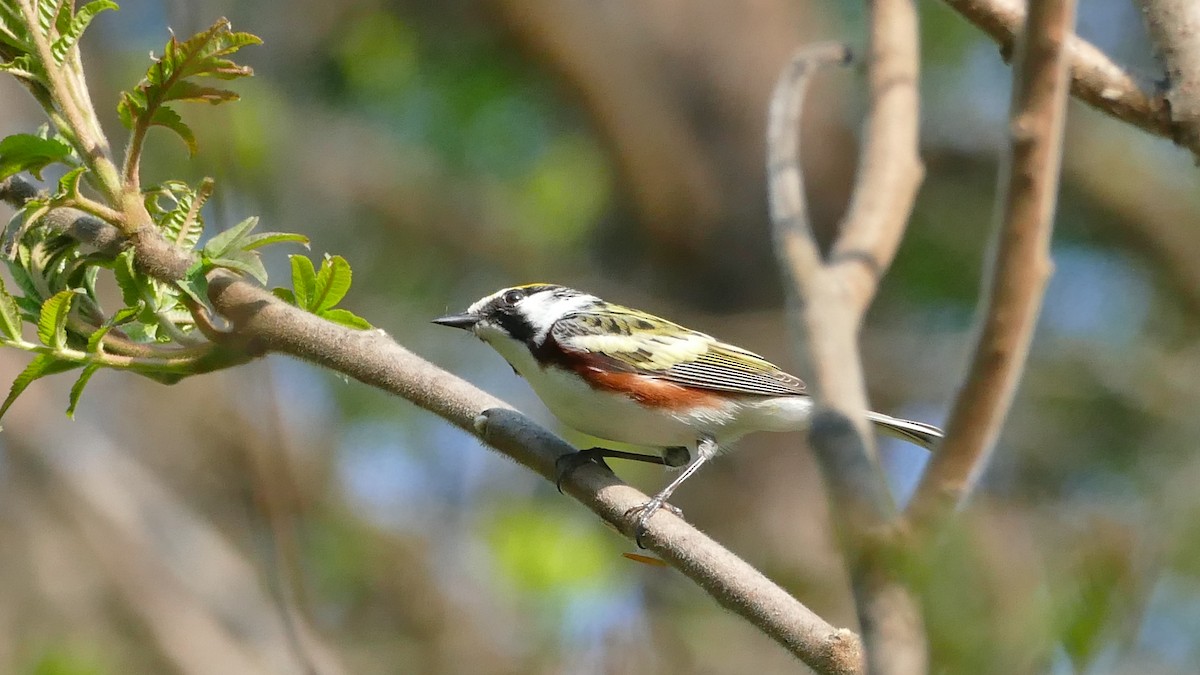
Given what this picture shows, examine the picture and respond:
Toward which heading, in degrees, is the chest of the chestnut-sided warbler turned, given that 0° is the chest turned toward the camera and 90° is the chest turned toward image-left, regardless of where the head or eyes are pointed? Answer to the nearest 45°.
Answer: approximately 90°

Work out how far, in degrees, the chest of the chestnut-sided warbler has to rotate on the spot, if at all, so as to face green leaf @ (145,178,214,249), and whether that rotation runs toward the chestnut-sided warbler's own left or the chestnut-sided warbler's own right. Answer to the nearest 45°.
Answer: approximately 45° to the chestnut-sided warbler's own left

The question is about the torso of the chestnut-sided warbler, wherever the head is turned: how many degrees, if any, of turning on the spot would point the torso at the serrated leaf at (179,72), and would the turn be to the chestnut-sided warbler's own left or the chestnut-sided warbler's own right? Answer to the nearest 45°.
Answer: approximately 45° to the chestnut-sided warbler's own left

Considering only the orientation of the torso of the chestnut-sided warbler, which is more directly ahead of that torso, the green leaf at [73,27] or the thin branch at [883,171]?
the green leaf

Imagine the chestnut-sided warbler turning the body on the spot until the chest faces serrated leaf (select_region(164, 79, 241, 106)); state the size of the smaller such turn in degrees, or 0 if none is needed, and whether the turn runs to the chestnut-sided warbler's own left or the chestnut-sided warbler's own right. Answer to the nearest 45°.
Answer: approximately 45° to the chestnut-sided warbler's own left
